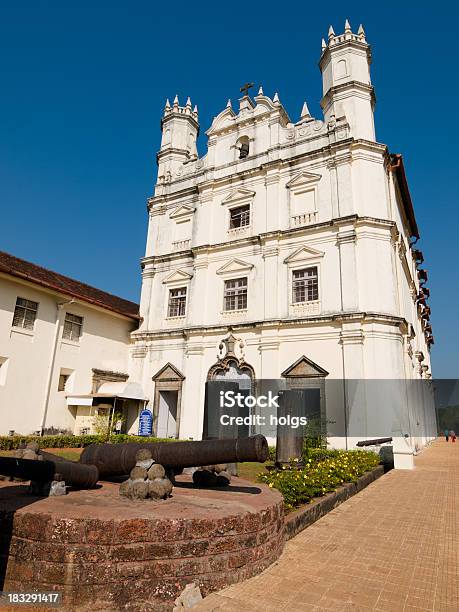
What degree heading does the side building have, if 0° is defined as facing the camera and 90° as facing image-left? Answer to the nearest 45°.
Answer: approximately 315°

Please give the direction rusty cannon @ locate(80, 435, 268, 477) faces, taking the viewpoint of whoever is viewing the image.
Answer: facing to the right of the viewer
